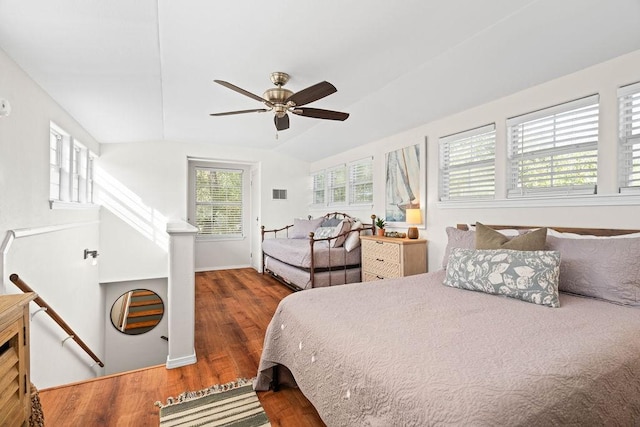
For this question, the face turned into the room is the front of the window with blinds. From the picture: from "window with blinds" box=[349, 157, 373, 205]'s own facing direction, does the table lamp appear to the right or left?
on its left

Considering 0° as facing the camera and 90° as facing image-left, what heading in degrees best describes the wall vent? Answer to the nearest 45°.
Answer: approximately 0°

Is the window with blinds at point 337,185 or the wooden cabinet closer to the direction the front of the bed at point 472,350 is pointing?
the wooden cabinet

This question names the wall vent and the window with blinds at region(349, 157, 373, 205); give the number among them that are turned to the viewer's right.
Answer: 0

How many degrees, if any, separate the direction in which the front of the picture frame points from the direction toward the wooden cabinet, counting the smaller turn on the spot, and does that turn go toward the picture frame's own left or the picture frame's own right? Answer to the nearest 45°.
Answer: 0° — it already faces it

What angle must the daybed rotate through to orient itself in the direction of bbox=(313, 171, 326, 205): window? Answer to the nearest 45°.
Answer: approximately 135° to its right

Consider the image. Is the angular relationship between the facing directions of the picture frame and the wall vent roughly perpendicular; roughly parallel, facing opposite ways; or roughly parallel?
roughly perpendicular

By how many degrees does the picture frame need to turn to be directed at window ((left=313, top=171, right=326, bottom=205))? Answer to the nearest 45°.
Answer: approximately 90° to its right

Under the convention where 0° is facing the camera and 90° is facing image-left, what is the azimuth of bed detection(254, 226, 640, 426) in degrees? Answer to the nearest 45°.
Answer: approximately 45°

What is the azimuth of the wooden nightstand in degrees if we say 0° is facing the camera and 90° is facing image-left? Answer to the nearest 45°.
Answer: approximately 45°
